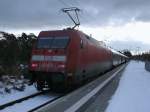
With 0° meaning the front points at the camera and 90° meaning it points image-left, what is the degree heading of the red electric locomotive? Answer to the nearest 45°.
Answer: approximately 45°
